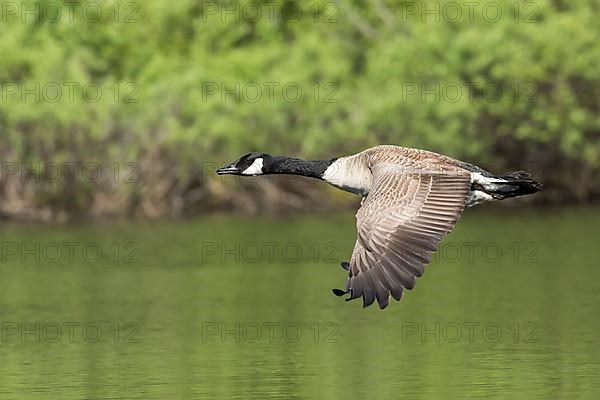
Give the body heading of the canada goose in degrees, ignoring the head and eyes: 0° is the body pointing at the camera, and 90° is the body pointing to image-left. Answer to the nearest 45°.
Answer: approximately 90°
